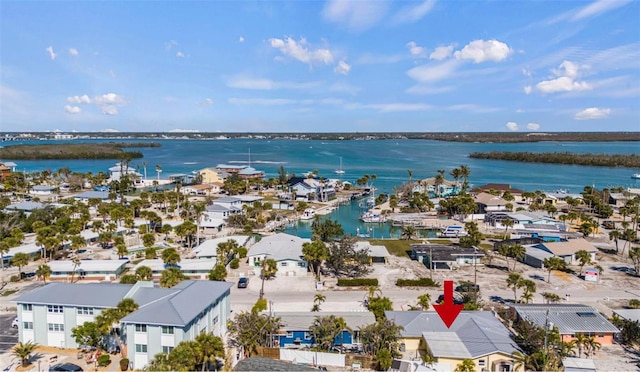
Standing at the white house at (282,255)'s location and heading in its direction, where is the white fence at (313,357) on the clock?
The white fence is roughly at 12 o'clock from the white house.

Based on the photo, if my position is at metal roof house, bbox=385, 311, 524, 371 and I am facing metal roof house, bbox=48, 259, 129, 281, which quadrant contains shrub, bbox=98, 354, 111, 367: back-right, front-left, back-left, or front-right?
front-left

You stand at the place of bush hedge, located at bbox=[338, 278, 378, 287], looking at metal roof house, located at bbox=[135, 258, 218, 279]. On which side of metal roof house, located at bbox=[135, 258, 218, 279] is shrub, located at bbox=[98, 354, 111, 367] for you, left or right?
left

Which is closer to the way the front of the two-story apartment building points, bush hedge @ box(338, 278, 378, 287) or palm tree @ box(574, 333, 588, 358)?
the palm tree

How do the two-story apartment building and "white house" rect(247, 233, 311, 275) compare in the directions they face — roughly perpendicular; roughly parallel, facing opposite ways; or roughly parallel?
roughly parallel

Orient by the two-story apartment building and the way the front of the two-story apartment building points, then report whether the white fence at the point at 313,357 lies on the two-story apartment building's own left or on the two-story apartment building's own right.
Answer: on the two-story apartment building's own left

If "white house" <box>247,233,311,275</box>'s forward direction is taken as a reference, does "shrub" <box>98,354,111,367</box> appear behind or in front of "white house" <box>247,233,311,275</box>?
in front

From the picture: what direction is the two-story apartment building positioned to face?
toward the camera

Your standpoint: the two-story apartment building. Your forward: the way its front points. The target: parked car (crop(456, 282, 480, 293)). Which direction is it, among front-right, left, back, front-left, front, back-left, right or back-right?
left

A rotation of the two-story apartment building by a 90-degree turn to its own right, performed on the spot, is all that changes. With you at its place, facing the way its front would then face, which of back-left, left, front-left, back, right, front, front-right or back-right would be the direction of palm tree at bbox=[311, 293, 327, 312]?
back

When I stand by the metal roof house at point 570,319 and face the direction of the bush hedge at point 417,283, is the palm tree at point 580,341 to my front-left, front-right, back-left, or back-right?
back-left

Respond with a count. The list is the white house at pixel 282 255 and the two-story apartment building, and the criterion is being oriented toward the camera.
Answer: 2

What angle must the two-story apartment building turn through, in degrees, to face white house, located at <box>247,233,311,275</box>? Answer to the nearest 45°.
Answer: approximately 135° to its left

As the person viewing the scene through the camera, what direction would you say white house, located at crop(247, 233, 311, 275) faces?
facing the viewer
